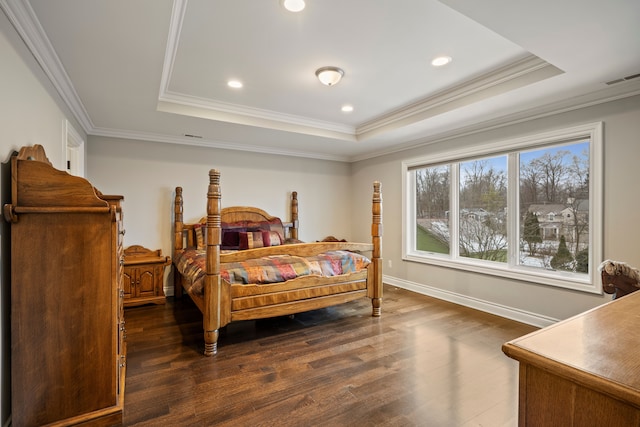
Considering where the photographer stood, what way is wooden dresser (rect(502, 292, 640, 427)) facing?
facing away from the viewer and to the left of the viewer

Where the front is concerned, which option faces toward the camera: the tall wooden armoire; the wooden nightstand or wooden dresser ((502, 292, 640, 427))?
the wooden nightstand

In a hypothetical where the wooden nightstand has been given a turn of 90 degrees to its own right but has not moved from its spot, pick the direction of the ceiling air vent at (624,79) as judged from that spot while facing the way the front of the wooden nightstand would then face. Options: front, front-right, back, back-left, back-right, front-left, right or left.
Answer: back-left

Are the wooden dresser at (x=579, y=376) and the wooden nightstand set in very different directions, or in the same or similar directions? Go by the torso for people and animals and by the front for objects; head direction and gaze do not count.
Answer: very different directions

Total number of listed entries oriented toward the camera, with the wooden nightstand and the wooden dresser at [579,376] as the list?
1

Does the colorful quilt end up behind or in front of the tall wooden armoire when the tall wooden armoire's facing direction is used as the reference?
in front

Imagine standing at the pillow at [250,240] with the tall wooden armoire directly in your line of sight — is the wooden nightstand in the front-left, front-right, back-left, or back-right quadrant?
front-right

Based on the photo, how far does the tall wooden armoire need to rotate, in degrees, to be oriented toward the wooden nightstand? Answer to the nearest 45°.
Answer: approximately 90° to its left

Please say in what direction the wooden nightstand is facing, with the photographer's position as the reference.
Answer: facing the viewer

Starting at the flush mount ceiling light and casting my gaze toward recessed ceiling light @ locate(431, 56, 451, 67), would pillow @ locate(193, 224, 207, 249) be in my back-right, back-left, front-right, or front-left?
back-left

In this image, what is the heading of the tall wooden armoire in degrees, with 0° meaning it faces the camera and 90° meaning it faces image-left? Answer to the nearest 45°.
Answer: approximately 270°

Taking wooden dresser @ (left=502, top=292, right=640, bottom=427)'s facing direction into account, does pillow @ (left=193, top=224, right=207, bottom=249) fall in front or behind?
in front

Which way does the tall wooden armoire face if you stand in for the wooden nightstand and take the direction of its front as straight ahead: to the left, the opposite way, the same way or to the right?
to the left

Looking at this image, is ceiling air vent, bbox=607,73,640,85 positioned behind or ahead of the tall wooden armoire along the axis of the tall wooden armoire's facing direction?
ahead

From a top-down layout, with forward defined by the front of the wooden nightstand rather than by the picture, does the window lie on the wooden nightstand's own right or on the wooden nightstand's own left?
on the wooden nightstand's own left
